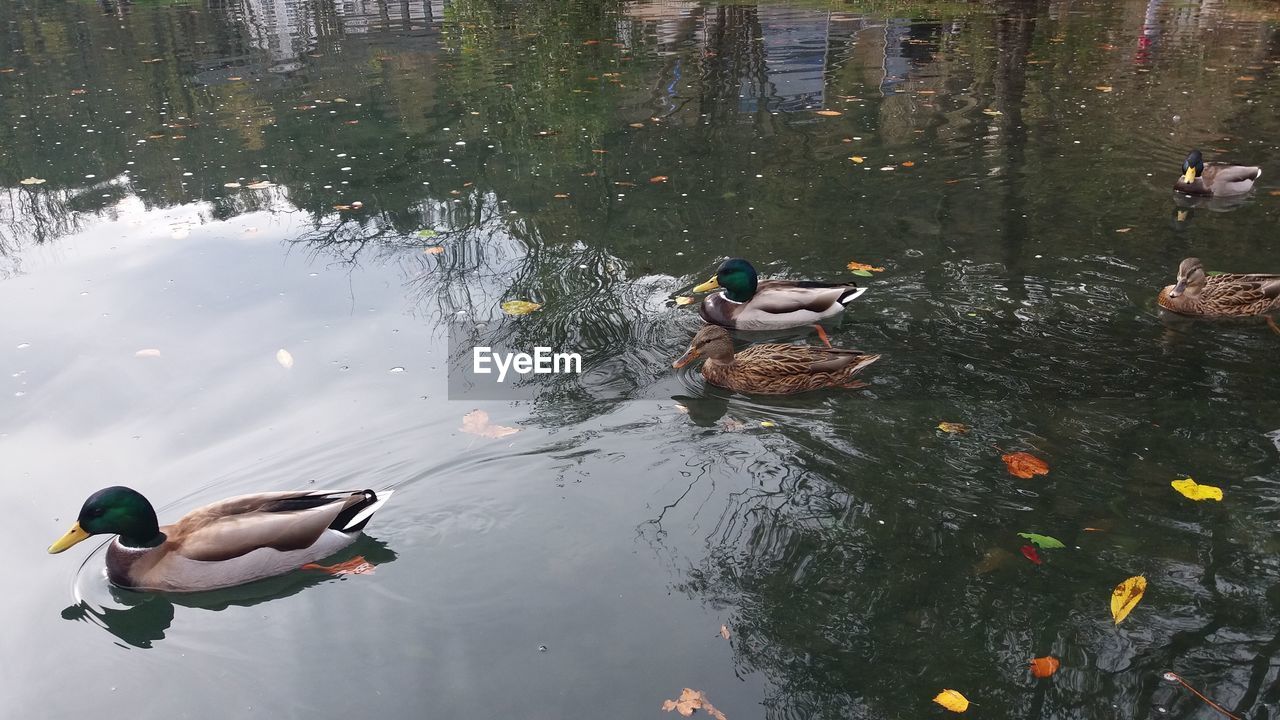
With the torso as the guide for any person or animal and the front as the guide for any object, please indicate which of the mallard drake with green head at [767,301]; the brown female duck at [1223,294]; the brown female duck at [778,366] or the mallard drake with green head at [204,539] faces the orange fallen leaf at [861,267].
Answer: the brown female duck at [1223,294]

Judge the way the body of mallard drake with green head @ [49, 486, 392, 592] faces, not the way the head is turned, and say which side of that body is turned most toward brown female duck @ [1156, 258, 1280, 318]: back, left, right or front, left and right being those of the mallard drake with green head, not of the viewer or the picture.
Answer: back

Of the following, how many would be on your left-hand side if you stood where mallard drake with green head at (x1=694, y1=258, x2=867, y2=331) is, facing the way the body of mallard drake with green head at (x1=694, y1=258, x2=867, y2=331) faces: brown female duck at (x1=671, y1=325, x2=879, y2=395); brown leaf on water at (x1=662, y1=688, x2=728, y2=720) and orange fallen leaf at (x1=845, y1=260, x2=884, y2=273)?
2

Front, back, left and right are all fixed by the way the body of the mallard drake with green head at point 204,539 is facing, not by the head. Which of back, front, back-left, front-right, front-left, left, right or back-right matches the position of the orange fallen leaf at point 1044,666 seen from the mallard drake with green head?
back-left

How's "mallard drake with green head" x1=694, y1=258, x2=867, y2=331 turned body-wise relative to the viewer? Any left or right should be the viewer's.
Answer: facing to the left of the viewer

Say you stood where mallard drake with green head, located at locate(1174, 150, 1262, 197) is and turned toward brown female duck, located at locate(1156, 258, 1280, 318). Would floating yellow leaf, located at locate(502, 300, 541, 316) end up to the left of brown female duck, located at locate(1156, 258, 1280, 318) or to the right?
right

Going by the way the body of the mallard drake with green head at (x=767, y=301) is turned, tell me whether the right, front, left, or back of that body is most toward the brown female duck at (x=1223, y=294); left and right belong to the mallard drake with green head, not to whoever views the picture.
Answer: back

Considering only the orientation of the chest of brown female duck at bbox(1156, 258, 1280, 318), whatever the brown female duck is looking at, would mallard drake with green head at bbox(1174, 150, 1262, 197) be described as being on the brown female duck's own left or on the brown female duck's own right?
on the brown female duck's own right

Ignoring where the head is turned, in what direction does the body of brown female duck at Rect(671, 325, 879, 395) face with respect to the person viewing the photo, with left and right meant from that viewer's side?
facing to the left of the viewer

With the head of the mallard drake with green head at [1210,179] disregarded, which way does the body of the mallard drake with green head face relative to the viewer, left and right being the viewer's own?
facing to the left of the viewer

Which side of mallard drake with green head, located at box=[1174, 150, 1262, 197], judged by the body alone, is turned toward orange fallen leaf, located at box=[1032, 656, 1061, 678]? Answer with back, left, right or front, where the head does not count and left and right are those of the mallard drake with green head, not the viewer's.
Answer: left

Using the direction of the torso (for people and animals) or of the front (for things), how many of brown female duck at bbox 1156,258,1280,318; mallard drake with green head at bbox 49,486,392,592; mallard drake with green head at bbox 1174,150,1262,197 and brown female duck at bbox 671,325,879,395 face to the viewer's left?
4

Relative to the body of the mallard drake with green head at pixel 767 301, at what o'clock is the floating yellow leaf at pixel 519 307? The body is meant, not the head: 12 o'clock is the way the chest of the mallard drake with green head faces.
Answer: The floating yellow leaf is roughly at 12 o'clock from the mallard drake with green head.

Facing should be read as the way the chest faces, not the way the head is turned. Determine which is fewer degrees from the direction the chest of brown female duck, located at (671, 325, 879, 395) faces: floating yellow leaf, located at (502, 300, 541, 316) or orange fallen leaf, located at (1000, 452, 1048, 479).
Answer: the floating yellow leaf

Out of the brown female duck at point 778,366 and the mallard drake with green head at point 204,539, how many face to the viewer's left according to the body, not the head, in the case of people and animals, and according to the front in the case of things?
2

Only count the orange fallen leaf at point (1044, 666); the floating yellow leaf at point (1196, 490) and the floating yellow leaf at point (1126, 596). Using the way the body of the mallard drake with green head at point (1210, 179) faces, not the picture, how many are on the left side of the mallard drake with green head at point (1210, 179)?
3

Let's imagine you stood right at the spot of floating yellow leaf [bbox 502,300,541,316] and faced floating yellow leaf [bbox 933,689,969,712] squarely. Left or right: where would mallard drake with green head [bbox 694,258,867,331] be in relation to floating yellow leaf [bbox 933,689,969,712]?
left

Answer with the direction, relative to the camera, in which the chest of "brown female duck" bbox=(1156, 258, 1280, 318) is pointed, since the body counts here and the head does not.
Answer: to the viewer's left

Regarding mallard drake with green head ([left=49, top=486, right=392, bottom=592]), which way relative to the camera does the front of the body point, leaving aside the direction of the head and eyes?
to the viewer's left
